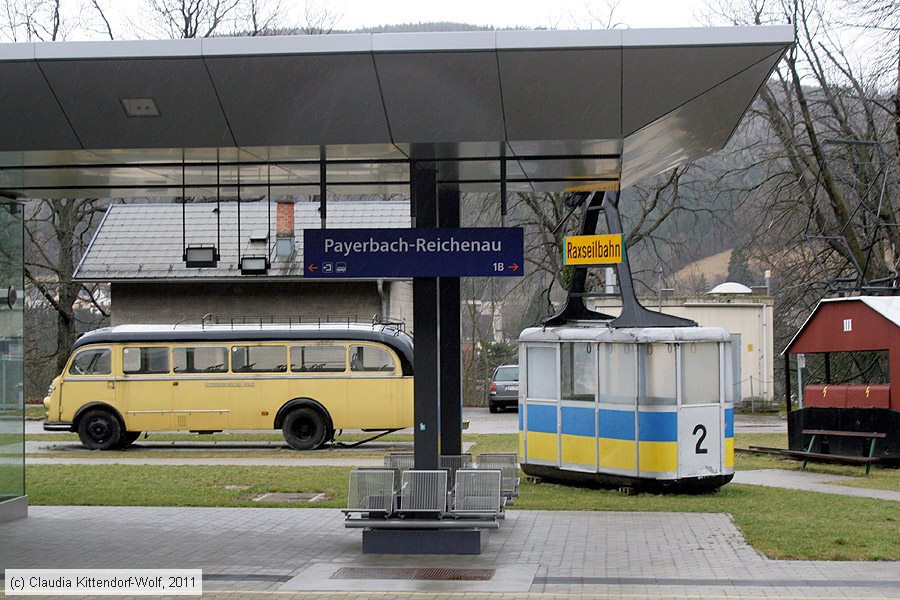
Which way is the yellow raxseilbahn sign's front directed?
toward the camera

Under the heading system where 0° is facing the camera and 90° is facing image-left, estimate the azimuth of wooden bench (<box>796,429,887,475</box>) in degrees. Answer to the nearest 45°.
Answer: approximately 45°

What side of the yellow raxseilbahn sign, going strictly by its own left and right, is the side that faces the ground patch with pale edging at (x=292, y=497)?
right

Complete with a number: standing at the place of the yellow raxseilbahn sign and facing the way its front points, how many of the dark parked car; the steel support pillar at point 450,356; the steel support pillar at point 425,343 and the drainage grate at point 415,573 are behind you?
1

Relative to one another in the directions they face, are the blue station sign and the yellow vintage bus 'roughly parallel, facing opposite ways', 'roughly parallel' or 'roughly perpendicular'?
roughly perpendicular

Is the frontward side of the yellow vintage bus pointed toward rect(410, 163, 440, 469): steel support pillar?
no

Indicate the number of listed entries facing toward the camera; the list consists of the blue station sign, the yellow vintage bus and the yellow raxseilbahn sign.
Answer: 2

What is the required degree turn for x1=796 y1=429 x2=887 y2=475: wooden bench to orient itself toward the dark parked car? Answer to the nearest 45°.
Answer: approximately 90° to its right

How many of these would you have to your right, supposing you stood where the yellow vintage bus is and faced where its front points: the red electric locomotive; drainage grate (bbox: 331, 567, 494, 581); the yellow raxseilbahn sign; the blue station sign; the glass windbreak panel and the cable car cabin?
0

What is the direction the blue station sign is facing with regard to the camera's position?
facing the viewer

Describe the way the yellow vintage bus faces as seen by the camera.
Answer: facing to the left of the viewer

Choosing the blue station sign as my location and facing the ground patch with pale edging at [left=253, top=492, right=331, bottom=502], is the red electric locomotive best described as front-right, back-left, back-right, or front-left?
front-right

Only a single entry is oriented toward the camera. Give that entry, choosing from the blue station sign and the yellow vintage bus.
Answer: the blue station sign

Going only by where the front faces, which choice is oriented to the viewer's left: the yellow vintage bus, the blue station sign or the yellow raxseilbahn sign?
the yellow vintage bus

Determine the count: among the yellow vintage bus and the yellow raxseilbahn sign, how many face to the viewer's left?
1

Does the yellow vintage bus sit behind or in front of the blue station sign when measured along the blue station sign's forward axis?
behind

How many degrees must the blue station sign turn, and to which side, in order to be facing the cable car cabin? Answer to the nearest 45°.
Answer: approximately 135° to its left

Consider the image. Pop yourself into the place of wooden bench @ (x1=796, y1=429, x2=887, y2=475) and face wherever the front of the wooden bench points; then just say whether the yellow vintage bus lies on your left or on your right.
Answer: on your right
